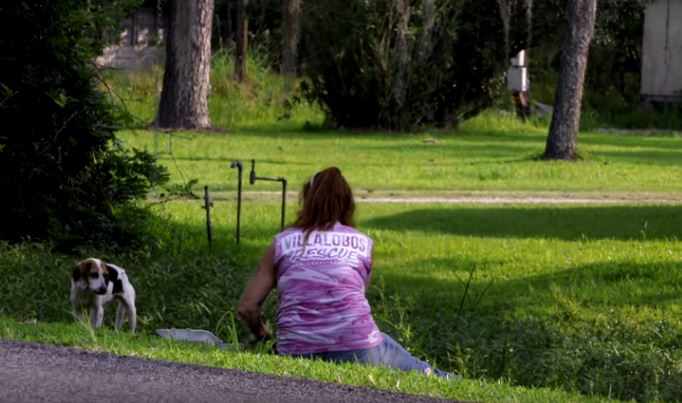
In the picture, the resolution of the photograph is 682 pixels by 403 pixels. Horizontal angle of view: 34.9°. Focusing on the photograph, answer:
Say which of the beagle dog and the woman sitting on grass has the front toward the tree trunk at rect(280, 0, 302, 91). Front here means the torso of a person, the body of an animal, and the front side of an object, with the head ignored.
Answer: the woman sitting on grass

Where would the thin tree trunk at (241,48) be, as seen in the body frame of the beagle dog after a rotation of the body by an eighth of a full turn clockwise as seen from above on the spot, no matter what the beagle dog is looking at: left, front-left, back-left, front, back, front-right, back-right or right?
right

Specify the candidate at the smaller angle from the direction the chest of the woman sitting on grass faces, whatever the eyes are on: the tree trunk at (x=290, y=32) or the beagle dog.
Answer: the tree trunk

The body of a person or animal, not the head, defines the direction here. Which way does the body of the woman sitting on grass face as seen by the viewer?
away from the camera

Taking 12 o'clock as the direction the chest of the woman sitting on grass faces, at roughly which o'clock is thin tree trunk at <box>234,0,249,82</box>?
The thin tree trunk is roughly at 12 o'clock from the woman sitting on grass.

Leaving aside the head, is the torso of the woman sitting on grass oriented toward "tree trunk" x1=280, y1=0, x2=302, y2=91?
yes

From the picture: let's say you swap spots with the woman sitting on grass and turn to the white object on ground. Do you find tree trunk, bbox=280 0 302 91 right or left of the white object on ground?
right

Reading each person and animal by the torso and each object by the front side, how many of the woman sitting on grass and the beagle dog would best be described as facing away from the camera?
1

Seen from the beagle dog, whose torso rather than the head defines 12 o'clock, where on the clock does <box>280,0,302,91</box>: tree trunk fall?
The tree trunk is roughly at 5 o'clock from the beagle dog.

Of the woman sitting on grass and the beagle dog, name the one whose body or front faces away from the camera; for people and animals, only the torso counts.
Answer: the woman sitting on grass

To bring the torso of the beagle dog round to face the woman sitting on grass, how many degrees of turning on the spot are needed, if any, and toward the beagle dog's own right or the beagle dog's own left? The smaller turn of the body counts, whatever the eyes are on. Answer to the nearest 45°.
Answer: approximately 90° to the beagle dog's own left

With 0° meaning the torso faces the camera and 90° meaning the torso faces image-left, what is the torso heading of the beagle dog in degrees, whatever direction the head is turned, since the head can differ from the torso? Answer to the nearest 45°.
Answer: approximately 45°

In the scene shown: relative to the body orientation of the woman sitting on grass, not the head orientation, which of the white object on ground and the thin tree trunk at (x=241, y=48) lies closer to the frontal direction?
the thin tree trunk

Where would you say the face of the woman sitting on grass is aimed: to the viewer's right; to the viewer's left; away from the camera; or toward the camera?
away from the camera
